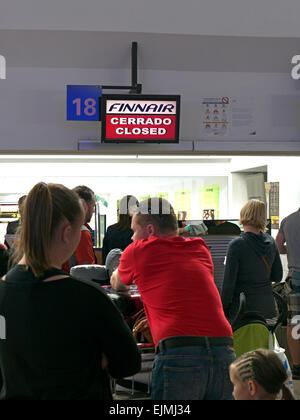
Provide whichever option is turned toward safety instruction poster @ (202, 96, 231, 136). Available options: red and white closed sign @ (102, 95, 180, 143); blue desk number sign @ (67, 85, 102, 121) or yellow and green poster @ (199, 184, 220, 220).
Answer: yellow and green poster @ (199, 184, 220, 220)

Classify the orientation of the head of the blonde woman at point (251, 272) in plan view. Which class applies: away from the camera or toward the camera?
away from the camera

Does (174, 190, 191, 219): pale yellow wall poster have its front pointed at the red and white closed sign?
yes

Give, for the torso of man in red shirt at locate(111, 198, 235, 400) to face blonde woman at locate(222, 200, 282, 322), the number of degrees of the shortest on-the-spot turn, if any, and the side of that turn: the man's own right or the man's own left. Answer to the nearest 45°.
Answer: approximately 45° to the man's own right

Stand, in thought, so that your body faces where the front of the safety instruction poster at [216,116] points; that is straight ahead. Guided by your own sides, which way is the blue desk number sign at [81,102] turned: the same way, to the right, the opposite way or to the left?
the same way

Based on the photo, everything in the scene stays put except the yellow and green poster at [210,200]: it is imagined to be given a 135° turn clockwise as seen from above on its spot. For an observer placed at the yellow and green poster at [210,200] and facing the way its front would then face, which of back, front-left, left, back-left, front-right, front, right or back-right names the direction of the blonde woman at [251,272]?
back-left

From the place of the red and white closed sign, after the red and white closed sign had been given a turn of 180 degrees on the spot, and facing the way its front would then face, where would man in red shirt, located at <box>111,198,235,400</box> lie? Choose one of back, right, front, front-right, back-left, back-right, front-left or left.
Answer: back

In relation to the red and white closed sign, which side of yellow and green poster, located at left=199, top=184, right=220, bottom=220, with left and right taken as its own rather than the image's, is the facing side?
front

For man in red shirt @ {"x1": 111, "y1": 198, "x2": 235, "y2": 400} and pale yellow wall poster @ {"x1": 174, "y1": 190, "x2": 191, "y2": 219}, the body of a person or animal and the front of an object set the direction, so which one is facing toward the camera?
the pale yellow wall poster

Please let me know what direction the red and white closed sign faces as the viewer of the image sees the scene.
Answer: facing the viewer

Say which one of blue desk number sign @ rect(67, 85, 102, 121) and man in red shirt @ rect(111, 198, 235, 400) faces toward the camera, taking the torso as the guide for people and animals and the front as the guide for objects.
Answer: the blue desk number sign

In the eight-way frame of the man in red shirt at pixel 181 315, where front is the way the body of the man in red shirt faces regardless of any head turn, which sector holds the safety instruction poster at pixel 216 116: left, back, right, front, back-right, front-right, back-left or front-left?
front-right

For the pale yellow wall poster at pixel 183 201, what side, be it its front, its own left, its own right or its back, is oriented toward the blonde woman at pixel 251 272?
front

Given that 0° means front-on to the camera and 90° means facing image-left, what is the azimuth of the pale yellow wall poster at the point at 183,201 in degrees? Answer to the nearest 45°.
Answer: approximately 0°

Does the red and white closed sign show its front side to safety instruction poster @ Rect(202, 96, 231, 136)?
no

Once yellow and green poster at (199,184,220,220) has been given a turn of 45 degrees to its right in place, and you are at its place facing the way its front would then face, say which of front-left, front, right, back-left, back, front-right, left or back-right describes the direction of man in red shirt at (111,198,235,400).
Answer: front-left

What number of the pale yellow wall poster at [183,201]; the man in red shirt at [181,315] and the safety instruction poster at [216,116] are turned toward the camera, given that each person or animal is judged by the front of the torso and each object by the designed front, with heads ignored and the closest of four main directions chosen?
2

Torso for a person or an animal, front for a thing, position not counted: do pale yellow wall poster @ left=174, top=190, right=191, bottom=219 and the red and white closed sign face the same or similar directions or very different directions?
same or similar directions

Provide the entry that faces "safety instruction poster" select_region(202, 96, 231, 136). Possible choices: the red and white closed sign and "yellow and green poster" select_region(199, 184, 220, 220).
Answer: "yellow and green poster" select_region(199, 184, 220, 220)
